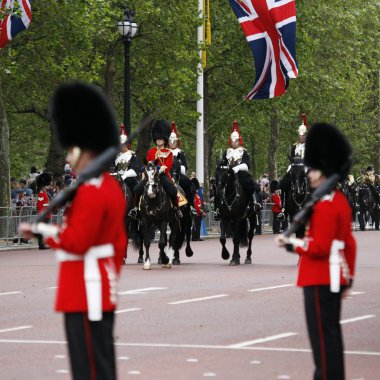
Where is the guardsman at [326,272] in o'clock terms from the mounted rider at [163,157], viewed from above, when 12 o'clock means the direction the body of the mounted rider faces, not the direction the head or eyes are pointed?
The guardsman is roughly at 12 o'clock from the mounted rider.

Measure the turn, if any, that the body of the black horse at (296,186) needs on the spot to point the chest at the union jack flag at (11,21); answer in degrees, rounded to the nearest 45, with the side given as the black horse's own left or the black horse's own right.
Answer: approximately 135° to the black horse's own right

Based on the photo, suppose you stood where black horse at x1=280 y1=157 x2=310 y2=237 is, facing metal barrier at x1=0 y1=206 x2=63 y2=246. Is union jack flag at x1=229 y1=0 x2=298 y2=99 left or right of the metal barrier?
right

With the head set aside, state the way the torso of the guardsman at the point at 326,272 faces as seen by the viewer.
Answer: to the viewer's left

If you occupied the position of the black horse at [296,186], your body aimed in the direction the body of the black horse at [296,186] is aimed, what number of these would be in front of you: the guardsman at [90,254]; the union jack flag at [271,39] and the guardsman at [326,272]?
2

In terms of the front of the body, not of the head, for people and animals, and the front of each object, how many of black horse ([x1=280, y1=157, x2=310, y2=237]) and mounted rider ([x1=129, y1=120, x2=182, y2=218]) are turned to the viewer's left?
0

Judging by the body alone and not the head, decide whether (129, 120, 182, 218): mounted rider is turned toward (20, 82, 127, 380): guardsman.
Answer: yes

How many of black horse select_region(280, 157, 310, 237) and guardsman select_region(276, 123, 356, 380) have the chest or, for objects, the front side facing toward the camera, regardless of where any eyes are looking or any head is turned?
1

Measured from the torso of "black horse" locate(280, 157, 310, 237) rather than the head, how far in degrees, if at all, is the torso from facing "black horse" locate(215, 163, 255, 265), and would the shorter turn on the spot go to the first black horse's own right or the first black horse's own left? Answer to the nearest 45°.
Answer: approximately 90° to the first black horse's own right

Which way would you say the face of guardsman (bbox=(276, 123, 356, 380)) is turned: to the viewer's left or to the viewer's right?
to the viewer's left

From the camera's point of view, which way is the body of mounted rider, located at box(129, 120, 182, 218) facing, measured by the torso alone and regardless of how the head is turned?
toward the camera

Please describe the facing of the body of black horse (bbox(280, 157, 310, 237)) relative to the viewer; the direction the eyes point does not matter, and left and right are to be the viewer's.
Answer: facing the viewer
